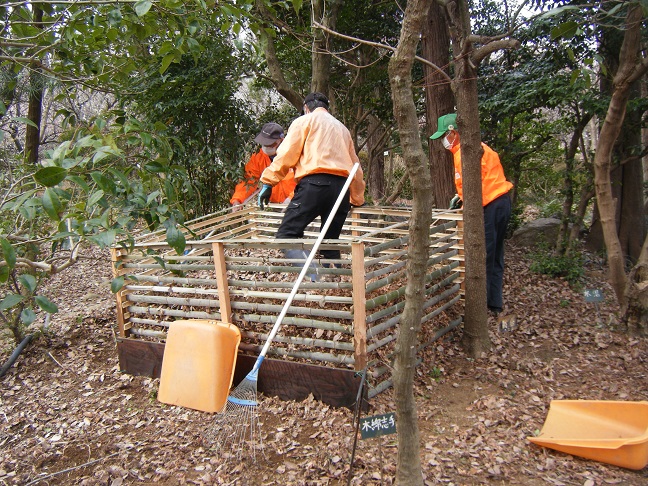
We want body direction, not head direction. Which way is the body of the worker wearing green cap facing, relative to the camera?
to the viewer's left

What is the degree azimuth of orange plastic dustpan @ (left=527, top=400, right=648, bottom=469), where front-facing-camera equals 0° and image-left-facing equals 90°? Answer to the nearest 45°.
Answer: approximately 90°

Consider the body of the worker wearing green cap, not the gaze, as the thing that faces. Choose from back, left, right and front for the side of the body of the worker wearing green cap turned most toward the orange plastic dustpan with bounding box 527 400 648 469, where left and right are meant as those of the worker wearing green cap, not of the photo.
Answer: left

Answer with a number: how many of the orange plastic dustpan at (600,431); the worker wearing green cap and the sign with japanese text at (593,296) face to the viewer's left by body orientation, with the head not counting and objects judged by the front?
2

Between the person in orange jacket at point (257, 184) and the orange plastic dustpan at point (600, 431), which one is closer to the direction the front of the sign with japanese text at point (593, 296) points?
the orange plastic dustpan

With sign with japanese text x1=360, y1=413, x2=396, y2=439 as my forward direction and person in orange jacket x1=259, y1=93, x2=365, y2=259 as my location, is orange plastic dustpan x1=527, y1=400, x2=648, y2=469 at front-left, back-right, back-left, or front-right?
front-left

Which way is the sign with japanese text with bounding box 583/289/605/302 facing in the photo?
toward the camera

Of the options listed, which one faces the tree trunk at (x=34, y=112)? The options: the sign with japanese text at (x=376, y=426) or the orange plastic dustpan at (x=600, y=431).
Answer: the orange plastic dustpan

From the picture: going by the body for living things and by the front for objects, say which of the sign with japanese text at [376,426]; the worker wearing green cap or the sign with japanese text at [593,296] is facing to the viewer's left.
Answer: the worker wearing green cap

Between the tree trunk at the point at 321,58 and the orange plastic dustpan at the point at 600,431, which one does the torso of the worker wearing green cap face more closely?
the tree trunk

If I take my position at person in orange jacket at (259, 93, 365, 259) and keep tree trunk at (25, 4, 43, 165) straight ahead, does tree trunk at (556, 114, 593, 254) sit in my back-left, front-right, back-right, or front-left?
back-right

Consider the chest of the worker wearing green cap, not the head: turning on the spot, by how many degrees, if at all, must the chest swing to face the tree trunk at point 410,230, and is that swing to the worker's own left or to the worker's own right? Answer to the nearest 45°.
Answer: approximately 90° to the worker's own left

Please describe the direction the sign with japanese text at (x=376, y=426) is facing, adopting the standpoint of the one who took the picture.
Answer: facing the viewer

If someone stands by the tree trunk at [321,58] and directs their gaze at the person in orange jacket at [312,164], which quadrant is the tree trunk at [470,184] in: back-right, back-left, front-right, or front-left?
front-left

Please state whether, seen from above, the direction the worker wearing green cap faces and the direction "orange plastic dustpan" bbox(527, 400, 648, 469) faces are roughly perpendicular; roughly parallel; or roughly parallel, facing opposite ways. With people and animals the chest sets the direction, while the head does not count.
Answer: roughly parallel

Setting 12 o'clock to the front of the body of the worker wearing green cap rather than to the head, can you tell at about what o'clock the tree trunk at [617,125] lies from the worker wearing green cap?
The tree trunk is roughly at 7 o'clock from the worker wearing green cap.

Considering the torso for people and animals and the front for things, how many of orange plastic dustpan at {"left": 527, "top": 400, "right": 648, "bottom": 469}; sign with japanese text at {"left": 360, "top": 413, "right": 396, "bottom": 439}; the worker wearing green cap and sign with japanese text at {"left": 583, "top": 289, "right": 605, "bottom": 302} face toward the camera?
2

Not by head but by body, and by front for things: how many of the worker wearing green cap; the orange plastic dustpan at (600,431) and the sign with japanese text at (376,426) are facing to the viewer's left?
2

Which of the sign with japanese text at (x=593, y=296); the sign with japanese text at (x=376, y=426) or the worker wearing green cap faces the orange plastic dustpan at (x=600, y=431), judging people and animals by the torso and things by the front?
the sign with japanese text at (x=593, y=296)

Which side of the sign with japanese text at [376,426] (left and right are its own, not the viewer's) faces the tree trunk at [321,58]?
back
